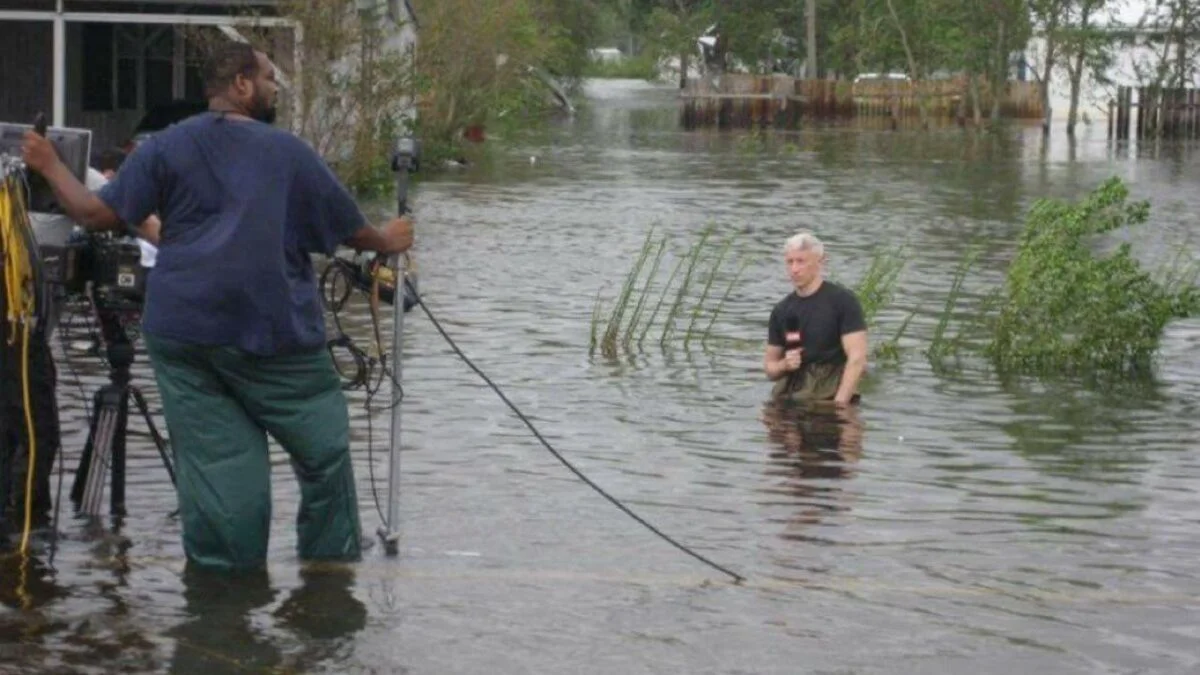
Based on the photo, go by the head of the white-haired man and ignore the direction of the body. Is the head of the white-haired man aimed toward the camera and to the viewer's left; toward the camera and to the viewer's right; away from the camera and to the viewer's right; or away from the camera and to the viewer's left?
toward the camera and to the viewer's left

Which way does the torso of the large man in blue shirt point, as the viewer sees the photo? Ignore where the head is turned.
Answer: away from the camera

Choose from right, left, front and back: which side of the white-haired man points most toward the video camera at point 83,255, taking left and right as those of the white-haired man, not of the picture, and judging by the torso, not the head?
front

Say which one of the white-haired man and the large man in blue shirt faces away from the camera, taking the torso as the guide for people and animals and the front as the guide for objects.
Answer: the large man in blue shirt

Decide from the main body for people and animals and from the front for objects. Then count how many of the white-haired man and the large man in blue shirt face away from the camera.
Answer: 1

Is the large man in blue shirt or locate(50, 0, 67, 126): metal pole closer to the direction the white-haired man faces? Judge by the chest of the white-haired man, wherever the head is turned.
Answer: the large man in blue shirt

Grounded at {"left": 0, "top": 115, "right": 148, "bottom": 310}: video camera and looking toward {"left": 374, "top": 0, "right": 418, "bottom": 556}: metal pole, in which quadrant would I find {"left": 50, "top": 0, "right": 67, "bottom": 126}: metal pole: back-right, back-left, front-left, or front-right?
back-left

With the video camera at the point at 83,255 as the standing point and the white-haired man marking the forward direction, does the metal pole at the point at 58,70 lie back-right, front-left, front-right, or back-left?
front-left

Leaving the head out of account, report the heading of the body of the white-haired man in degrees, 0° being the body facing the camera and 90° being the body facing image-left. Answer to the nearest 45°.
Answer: approximately 45°

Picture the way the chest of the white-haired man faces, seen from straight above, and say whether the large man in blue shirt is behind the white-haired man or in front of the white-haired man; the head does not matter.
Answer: in front

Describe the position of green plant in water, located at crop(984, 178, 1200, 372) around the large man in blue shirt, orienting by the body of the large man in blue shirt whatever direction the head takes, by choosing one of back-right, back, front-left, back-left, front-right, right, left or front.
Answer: front-right

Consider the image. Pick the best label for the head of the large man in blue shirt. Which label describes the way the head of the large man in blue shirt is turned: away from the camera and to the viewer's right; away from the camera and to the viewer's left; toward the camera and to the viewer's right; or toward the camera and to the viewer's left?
away from the camera and to the viewer's right
